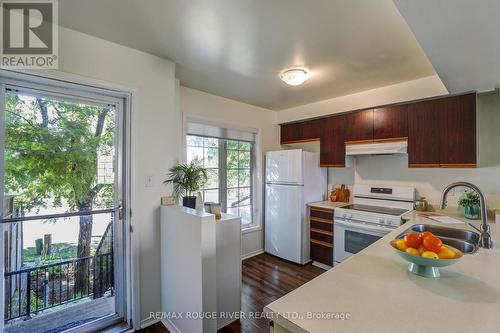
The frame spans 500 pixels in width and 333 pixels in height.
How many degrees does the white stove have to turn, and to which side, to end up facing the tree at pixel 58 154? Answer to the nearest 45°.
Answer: approximately 90° to its right

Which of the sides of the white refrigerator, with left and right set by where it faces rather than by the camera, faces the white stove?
left

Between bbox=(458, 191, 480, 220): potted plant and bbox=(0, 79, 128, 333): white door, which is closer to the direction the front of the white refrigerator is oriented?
the white door

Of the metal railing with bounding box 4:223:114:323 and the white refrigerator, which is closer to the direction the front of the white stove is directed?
the metal railing

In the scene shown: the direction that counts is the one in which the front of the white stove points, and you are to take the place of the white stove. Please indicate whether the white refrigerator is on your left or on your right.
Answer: on your right

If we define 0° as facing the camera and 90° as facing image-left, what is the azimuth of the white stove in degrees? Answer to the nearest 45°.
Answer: approximately 45°
